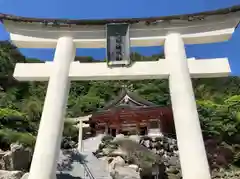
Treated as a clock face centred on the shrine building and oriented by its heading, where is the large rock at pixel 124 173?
The large rock is roughly at 12 o'clock from the shrine building.

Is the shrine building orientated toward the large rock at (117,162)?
yes

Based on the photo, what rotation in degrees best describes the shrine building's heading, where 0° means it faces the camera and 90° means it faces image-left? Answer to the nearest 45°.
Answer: approximately 0°

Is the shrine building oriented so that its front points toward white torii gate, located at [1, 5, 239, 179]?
yes

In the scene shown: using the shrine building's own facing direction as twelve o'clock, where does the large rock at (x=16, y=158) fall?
The large rock is roughly at 1 o'clock from the shrine building.

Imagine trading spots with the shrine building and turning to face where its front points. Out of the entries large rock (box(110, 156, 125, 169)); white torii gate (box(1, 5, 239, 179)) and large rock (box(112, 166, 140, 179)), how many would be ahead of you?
3
